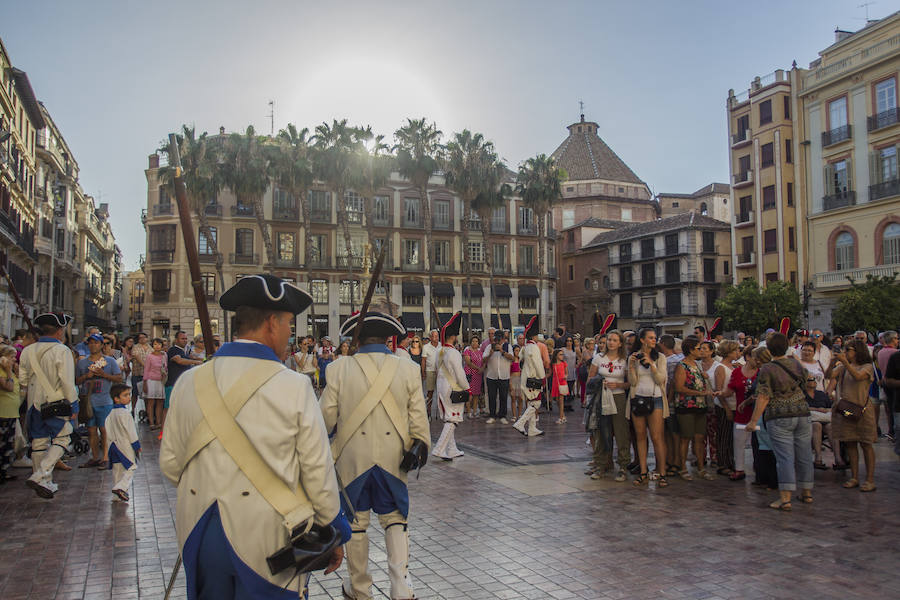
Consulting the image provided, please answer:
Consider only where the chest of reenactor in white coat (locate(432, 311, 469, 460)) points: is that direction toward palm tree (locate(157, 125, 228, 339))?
no

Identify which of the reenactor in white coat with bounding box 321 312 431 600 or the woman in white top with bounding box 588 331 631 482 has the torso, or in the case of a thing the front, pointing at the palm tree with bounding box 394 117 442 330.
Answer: the reenactor in white coat

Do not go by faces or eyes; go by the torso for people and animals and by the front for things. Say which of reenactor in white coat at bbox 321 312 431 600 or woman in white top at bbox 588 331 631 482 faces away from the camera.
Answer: the reenactor in white coat

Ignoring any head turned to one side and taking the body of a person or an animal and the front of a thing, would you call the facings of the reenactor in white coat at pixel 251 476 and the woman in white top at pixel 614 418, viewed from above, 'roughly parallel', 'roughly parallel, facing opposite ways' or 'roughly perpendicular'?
roughly parallel, facing opposite ways

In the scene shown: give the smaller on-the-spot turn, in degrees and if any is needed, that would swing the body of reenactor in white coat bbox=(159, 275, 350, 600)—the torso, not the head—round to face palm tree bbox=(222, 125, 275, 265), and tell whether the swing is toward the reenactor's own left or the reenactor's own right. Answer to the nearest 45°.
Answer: approximately 45° to the reenactor's own left

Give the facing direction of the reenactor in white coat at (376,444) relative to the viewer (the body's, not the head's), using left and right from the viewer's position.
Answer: facing away from the viewer

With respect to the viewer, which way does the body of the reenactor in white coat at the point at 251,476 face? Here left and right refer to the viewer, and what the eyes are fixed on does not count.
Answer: facing away from the viewer and to the right of the viewer

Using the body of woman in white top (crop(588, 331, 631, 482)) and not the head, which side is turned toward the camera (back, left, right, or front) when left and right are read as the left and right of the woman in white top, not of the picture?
front

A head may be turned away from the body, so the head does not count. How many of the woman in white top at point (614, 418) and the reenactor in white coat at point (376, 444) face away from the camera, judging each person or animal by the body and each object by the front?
1

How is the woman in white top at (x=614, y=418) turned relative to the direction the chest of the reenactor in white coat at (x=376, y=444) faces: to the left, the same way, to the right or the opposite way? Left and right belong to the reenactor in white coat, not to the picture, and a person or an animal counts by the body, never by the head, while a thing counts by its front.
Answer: the opposite way
